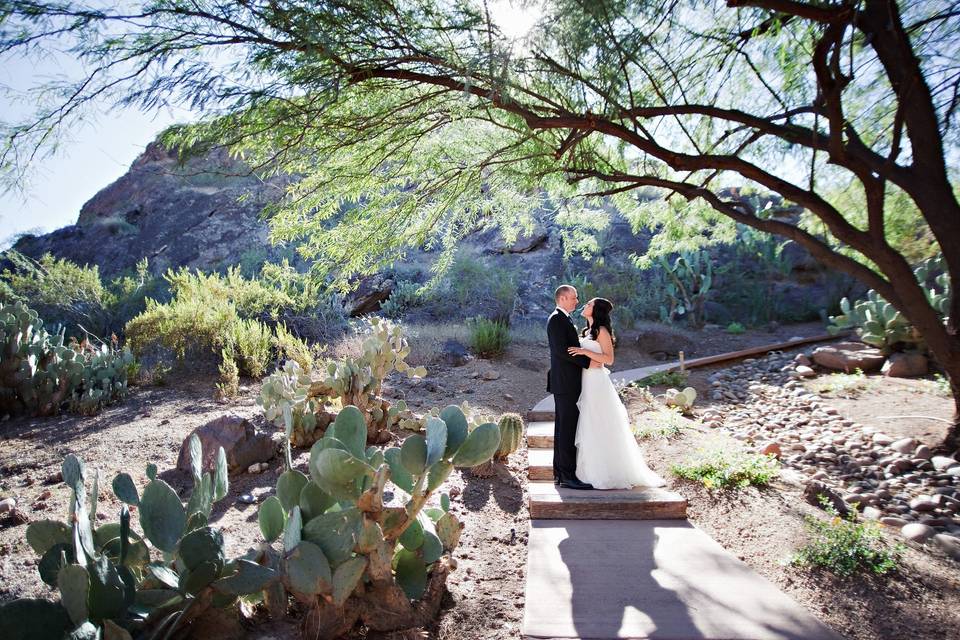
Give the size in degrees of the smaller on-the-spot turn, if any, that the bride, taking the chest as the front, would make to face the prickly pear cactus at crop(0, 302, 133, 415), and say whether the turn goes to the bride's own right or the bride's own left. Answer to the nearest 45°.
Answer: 0° — they already face it

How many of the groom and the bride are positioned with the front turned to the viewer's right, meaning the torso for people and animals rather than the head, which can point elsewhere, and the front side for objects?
1

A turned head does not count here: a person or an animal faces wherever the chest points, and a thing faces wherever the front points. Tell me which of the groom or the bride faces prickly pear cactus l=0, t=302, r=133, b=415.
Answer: the bride

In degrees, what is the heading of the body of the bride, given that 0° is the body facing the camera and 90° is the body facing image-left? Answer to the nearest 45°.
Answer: approximately 90°

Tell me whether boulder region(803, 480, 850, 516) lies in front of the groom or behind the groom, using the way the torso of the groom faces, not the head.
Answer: in front

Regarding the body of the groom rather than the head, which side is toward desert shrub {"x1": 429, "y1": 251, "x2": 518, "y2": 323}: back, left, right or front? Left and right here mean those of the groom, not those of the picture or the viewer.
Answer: left

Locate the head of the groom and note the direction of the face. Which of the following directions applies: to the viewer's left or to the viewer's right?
to the viewer's right

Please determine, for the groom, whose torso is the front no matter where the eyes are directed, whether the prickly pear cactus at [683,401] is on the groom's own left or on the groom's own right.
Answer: on the groom's own left

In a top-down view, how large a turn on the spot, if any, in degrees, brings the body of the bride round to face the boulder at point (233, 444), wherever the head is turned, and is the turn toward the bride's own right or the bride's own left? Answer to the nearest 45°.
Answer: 0° — they already face it

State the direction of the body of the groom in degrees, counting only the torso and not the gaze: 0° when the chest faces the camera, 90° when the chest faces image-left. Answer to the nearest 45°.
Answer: approximately 270°

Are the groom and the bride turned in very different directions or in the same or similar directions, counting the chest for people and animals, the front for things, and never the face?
very different directions

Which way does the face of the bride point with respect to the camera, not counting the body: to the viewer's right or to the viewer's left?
to the viewer's left
